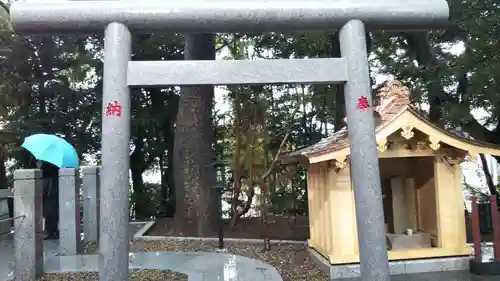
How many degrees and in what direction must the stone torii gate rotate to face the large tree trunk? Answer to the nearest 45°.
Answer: approximately 180°

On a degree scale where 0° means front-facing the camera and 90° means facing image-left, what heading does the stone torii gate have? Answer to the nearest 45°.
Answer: approximately 0°

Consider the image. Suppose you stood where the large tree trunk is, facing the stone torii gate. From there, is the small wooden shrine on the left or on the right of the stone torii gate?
left

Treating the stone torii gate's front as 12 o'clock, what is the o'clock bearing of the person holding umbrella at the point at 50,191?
The person holding umbrella is roughly at 5 o'clock from the stone torii gate.

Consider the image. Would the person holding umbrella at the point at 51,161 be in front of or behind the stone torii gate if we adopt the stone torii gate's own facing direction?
behind

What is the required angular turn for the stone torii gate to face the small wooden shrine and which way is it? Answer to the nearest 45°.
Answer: approximately 135° to its left
